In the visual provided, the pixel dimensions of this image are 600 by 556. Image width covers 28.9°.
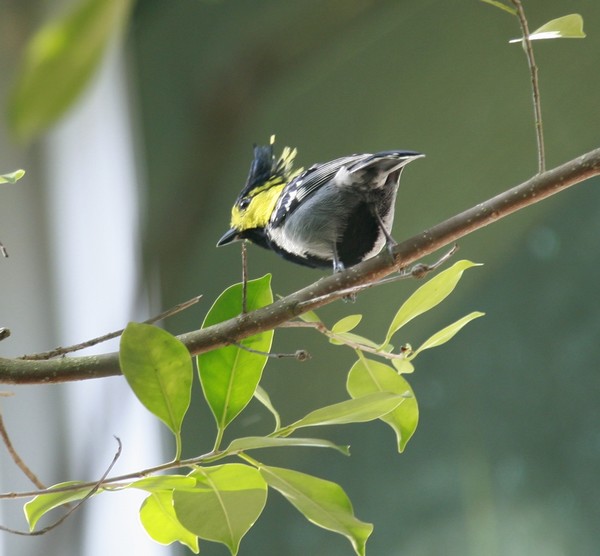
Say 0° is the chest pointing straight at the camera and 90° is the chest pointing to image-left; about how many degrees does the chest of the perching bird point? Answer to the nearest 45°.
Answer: approximately 90°

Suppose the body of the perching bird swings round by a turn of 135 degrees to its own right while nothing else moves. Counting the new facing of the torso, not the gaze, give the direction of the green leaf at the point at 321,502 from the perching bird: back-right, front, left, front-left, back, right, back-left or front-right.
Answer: back-right

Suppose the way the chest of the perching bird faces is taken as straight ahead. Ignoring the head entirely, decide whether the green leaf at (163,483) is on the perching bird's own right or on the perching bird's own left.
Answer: on the perching bird's own left

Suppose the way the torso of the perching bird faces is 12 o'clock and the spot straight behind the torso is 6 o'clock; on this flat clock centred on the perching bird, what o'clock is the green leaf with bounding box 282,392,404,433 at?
The green leaf is roughly at 9 o'clock from the perching bird.

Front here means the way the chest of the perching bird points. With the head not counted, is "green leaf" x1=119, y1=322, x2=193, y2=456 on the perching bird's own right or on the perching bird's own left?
on the perching bird's own left
